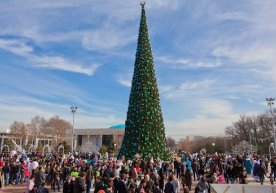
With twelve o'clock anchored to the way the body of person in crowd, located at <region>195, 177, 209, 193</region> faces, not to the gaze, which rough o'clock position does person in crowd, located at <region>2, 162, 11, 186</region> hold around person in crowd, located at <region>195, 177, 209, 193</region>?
person in crowd, located at <region>2, 162, 11, 186</region> is roughly at 10 o'clock from person in crowd, located at <region>195, 177, 209, 193</region>.

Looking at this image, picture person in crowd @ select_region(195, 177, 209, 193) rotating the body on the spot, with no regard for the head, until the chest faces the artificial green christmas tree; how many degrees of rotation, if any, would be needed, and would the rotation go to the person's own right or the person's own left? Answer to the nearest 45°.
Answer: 0° — they already face it

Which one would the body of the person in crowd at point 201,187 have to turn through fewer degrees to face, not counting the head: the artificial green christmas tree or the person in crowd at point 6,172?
the artificial green christmas tree

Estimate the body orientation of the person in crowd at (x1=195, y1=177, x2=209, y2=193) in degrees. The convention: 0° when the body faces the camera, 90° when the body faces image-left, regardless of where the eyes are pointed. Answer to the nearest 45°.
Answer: approximately 180°
